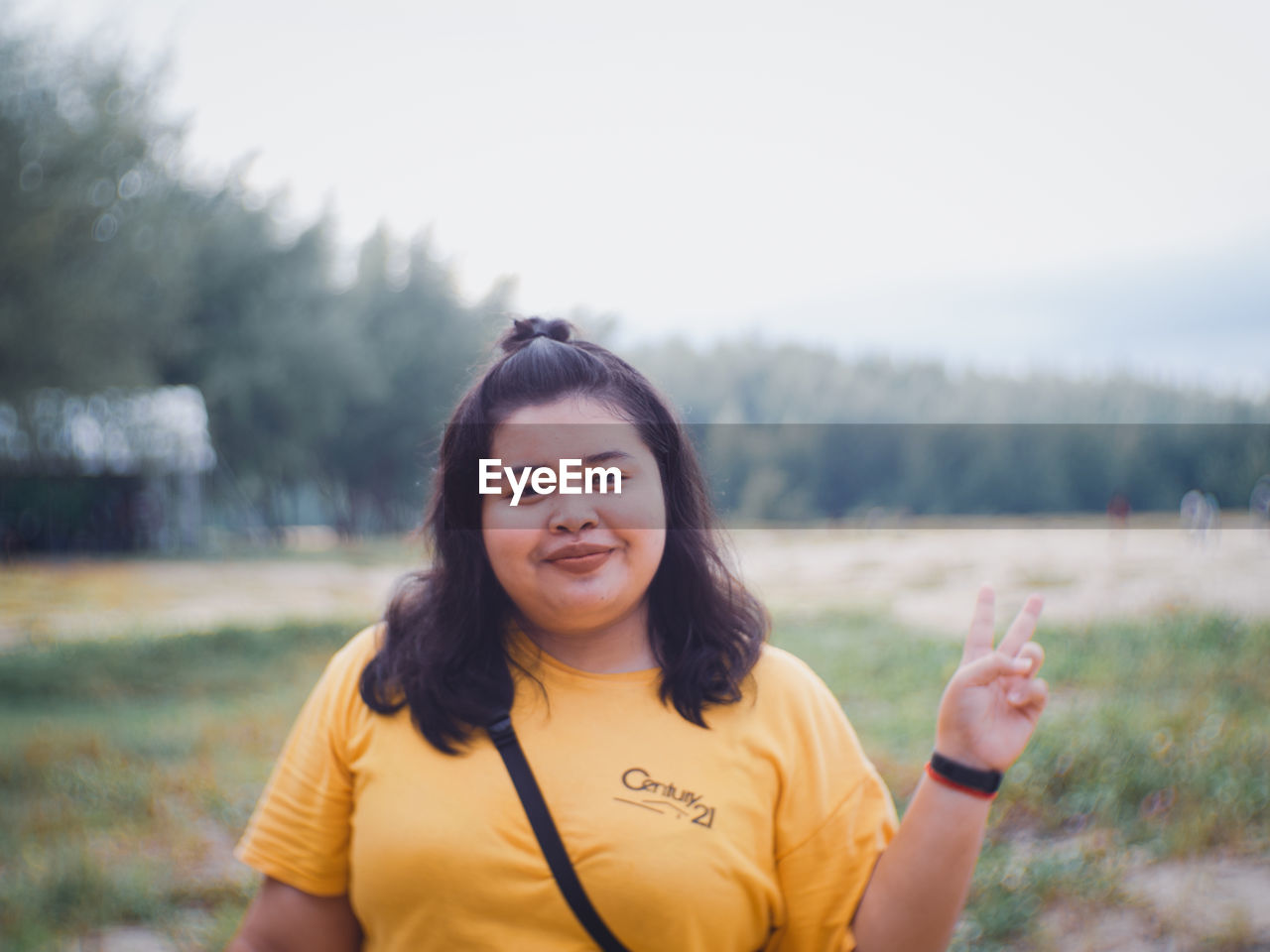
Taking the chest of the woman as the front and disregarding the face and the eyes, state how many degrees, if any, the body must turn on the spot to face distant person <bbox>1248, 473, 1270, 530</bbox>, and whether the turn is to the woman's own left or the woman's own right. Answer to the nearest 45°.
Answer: approximately 135° to the woman's own left

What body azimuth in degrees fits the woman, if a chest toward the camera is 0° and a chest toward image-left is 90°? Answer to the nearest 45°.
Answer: approximately 0°

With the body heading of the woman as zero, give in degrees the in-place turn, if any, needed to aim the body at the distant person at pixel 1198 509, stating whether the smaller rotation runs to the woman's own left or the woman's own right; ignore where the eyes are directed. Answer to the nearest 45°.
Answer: approximately 135° to the woman's own left

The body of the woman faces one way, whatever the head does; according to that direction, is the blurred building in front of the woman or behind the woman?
behind

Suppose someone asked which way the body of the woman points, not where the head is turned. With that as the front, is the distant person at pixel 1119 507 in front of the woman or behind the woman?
behind

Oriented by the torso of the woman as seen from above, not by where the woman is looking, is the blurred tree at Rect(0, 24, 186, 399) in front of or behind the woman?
behind
